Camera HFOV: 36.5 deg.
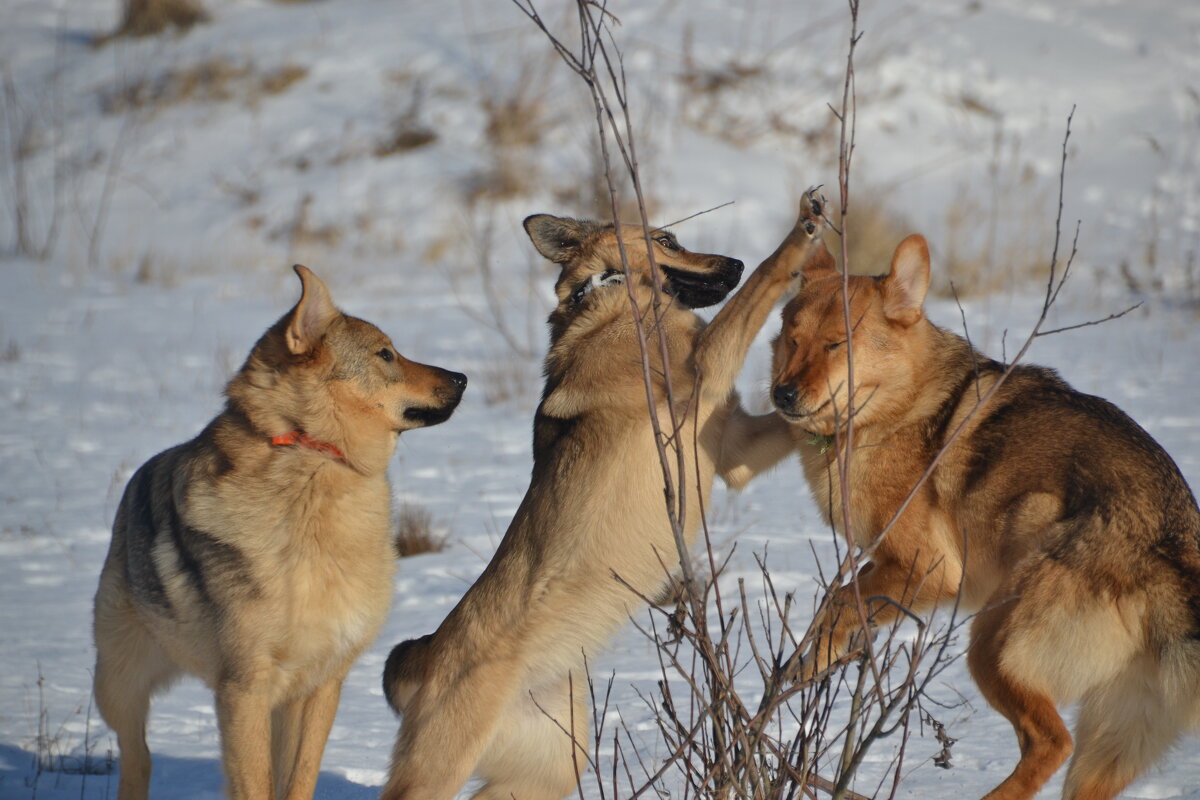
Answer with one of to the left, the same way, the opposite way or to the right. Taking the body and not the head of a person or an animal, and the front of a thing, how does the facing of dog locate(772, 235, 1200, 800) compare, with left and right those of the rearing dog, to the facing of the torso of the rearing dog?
the opposite way

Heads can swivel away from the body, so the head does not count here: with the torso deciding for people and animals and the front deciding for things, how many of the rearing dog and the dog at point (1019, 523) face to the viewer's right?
1

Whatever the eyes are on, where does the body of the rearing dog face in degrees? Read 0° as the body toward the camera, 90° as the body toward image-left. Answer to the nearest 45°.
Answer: approximately 270°

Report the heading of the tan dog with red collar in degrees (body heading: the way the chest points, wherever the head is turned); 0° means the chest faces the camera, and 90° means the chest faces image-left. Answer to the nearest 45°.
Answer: approximately 315°

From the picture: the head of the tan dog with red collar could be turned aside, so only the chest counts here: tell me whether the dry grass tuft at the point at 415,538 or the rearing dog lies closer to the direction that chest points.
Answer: the rearing dog

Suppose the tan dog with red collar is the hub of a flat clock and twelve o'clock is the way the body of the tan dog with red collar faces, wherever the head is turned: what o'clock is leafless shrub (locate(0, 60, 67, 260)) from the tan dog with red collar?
The leafless shrub is roughly at 7 o'clock from the tan dog with red collar.

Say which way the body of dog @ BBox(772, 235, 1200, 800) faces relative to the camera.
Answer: to the viewer's left
